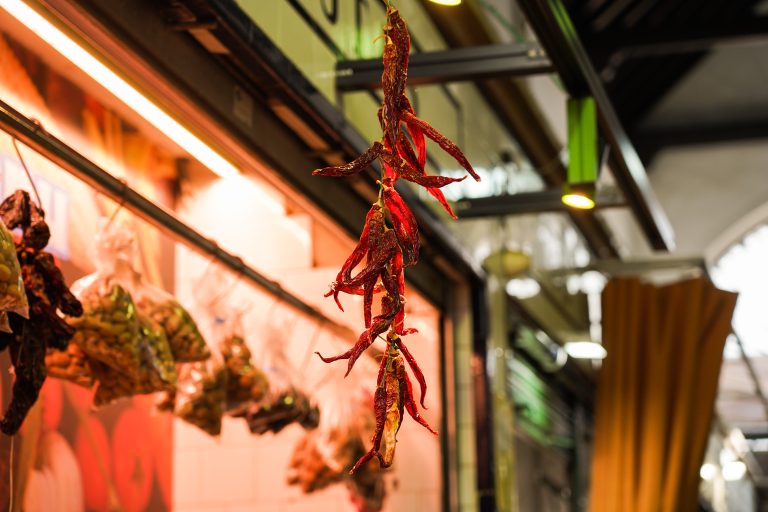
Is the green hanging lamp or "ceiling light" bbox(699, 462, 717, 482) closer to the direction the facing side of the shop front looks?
the green hanging lamp

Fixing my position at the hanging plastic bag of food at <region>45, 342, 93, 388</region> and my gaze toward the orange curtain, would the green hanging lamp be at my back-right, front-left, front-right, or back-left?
front-right

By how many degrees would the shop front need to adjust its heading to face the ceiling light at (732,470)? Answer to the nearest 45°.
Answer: approximately 90° to its left

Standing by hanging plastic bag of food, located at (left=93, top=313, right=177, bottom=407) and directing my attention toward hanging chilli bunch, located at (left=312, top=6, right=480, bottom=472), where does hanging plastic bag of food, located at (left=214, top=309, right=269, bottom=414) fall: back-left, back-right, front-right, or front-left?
back-left

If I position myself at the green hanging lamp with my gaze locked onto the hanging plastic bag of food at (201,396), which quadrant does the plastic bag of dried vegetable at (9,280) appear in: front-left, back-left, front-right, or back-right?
front-left

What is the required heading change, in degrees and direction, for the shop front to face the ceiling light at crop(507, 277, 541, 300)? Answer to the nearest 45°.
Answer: approximately 90° to its left

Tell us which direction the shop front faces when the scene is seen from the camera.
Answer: facing the viewer and to the right of the viewer

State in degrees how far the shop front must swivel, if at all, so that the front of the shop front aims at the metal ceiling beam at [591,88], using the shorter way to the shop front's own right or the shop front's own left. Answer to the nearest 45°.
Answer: approximately 45° to the shop front's own left
